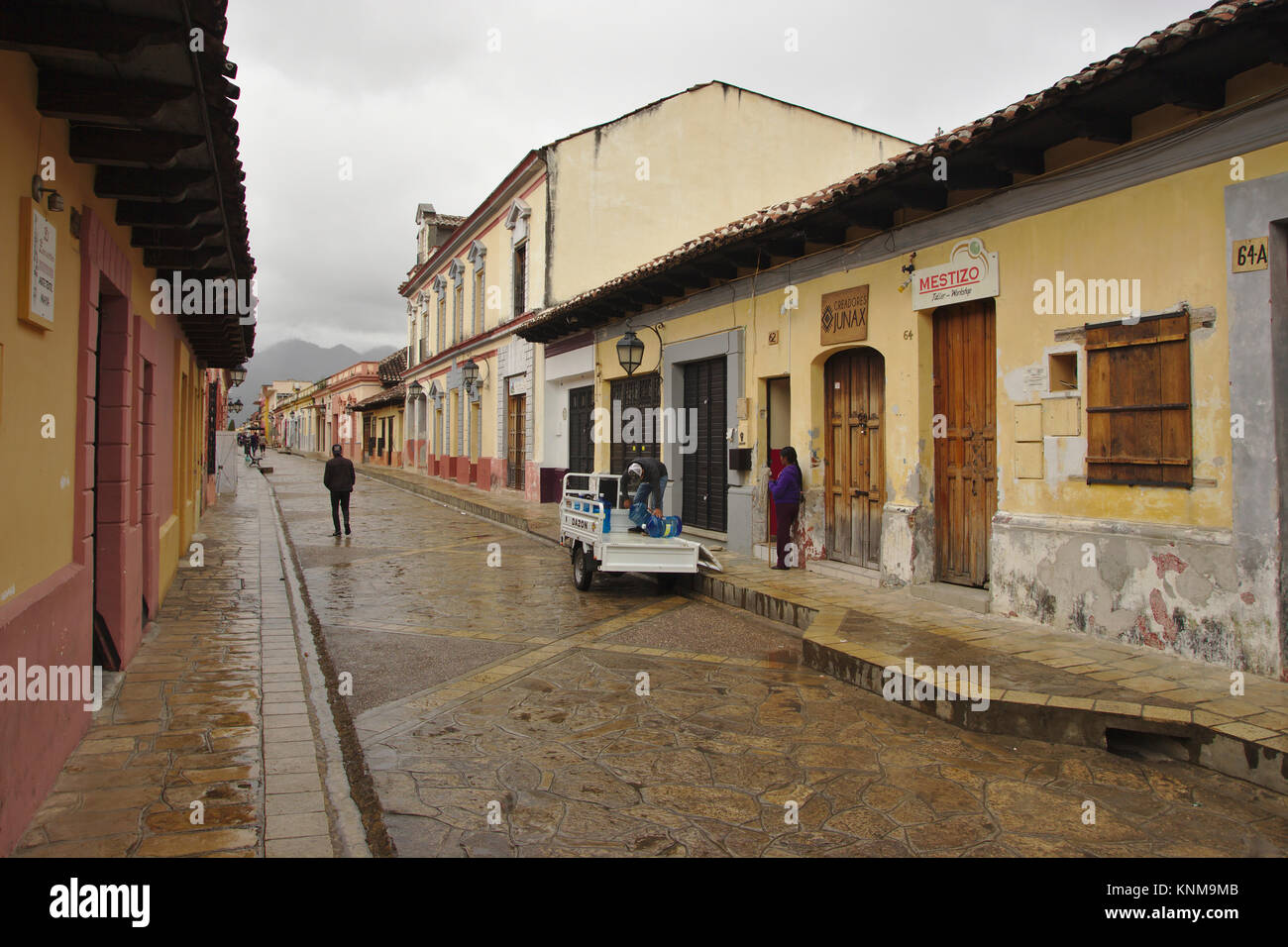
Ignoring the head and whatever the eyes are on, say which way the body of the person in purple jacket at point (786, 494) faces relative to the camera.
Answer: to the viewer's left

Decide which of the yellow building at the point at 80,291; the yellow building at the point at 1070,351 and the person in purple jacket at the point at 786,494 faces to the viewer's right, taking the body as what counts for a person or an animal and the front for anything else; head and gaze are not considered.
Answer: the yellow building at the point at 80,291

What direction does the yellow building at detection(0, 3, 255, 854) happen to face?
to the viewer's right

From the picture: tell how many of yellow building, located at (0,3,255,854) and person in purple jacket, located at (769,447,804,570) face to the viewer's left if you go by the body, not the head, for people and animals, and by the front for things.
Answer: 1

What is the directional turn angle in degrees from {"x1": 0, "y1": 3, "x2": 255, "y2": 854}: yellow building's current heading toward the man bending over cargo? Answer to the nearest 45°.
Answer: approximately 45° to its left

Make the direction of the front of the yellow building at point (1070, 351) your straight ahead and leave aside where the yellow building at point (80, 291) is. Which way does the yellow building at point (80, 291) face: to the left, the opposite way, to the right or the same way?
the opposite way

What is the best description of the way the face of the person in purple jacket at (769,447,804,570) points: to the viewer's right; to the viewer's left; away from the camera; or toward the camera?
to the viewer's left
